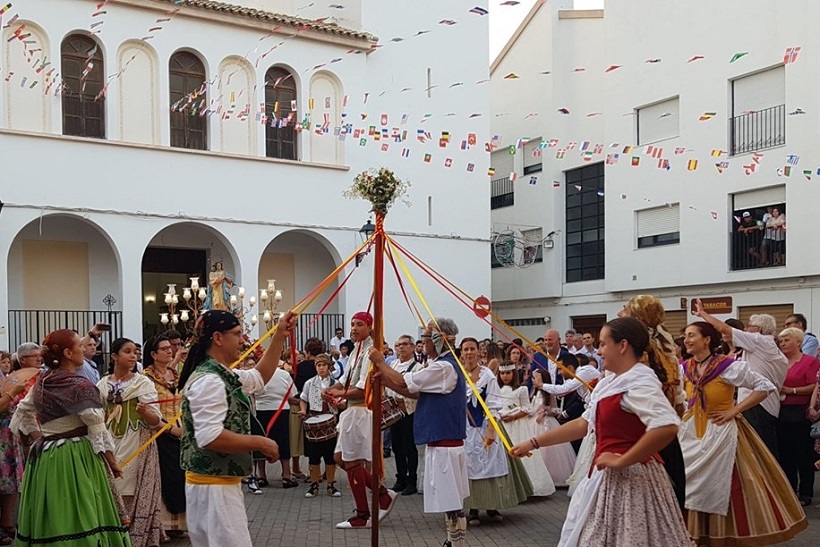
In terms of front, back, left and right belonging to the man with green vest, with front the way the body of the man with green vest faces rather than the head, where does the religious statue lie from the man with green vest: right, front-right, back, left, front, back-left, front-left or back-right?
left

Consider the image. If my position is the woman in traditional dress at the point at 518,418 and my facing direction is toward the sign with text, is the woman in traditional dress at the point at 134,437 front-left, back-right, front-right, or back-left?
back-left

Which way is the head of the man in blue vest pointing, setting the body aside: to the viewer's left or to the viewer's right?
to the viewer's left

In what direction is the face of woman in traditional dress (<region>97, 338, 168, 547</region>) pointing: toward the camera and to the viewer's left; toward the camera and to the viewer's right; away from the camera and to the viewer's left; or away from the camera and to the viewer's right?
toward the camera and to the viewer's right

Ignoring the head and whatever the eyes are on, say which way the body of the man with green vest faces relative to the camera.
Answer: to the viewer's right

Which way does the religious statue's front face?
toward the camera

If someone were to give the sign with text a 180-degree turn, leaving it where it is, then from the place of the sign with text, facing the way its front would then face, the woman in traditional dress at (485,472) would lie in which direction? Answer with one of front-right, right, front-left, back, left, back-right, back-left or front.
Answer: back

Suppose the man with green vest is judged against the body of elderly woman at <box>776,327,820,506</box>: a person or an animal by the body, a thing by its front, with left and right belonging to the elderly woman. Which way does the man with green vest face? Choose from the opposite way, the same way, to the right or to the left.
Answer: the opposite way

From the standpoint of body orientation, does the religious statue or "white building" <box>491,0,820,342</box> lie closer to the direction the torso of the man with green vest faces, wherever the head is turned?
the white building

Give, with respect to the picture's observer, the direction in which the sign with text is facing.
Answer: facing the viewer

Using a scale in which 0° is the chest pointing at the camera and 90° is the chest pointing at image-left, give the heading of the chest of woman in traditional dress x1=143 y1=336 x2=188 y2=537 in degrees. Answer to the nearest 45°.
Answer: approximately 315°

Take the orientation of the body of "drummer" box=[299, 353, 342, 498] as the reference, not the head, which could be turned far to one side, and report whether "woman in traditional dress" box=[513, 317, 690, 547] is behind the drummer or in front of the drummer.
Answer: in front

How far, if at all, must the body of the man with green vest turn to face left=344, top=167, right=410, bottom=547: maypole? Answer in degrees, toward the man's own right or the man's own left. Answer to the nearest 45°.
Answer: approximately 45° to the man's own left

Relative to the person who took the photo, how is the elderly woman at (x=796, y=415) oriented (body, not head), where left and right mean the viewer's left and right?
facing the viewer and to the left of the viewer

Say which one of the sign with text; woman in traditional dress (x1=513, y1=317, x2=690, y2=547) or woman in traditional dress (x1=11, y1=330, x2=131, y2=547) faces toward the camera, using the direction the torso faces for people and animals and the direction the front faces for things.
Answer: the sign with text

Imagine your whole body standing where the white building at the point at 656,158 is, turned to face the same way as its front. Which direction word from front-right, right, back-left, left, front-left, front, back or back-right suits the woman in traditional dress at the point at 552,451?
front-left

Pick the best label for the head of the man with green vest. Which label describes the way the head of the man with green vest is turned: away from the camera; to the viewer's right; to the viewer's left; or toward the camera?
to the viewer's right

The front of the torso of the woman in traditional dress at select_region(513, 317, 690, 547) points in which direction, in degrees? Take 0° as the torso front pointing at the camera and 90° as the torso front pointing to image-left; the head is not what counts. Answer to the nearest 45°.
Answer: approximately 90°
